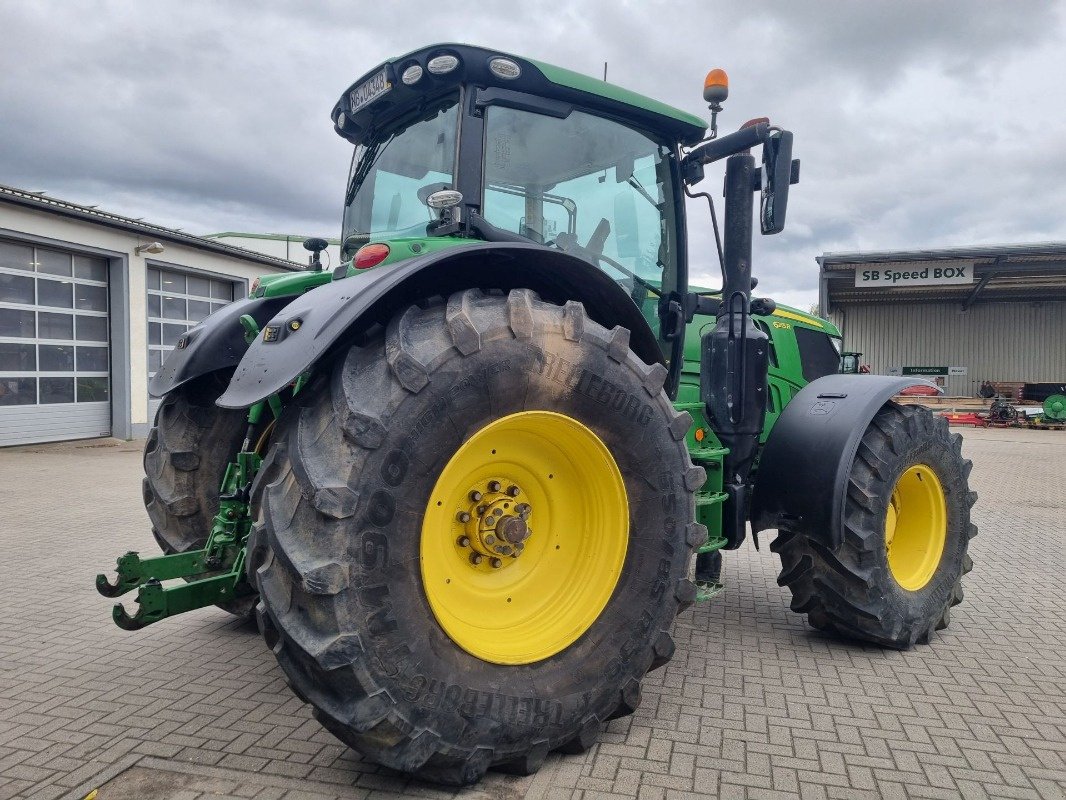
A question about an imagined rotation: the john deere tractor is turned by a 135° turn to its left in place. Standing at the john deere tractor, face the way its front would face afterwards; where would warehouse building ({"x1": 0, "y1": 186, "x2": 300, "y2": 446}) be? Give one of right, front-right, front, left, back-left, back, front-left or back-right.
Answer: front-right

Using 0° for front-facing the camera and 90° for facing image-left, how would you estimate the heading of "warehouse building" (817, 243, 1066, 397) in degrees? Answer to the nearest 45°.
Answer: approximately 0°

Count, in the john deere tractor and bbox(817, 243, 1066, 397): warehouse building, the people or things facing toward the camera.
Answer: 1

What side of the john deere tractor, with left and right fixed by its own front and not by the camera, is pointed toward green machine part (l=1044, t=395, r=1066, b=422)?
front

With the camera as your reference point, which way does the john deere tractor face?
facing away from the viewer and to the right of the viewer

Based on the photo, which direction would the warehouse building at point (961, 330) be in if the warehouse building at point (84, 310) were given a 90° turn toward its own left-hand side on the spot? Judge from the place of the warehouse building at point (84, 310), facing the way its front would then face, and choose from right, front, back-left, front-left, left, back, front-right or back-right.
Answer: front-right

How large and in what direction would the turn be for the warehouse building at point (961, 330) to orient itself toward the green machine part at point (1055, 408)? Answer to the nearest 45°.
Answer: approximately 45° to its left

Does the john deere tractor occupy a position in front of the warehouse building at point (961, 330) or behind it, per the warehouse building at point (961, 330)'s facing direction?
in front

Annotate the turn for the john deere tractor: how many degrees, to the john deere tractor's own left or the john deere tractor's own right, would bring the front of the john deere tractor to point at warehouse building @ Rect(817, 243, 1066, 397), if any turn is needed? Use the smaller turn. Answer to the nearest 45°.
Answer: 0° — it already faces it

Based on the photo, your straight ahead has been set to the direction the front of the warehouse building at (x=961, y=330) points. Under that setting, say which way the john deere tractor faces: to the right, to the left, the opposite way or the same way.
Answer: the opposite way
